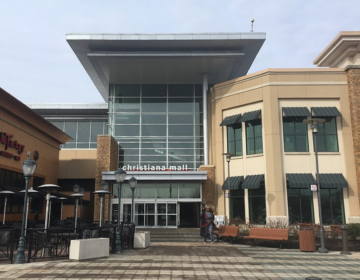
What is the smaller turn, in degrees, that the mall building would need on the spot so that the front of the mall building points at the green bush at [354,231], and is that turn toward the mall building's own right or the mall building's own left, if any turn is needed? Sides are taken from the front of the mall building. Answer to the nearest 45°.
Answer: approximately 45° to the mall building's own left

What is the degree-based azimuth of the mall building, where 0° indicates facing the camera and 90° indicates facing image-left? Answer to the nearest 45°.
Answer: approximately 0°

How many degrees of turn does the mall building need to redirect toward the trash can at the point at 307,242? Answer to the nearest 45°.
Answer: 0° — it already faces it
